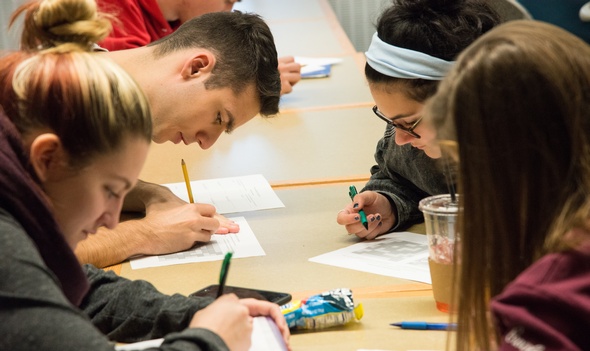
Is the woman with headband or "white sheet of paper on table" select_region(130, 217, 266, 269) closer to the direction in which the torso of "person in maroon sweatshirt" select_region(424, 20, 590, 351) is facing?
the white sheet of paper on table

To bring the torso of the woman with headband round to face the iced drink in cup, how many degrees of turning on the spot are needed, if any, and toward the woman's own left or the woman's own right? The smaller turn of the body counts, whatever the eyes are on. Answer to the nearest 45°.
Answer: approximately 45° to the woman's own left

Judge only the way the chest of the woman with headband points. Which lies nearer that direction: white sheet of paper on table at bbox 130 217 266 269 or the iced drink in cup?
the white sheet of paper on table

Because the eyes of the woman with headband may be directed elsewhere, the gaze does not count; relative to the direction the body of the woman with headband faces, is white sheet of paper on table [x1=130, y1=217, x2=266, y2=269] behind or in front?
in front

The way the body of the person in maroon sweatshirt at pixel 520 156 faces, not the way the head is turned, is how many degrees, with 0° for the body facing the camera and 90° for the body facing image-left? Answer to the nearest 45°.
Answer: approximately 90°

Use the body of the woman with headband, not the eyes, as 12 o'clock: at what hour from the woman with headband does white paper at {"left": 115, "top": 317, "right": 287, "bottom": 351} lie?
The white paper is roughly at 11 o'clock from the woman with headband.

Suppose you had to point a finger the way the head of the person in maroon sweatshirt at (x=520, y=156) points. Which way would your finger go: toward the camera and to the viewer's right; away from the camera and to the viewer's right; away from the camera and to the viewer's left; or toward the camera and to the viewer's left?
away from the camera and to the viewer's left

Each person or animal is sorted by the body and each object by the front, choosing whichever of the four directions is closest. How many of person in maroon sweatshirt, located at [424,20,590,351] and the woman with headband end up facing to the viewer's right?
0

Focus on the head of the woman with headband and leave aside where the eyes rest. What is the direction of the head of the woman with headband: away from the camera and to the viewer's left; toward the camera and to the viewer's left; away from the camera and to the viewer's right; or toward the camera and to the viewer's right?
toward the camera and to the viewer's left
